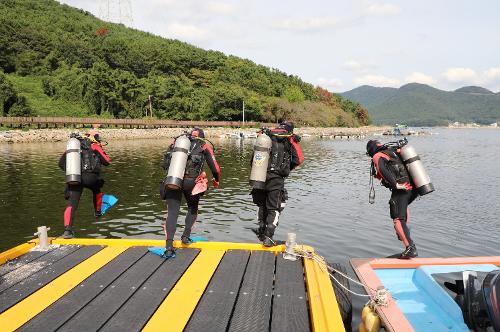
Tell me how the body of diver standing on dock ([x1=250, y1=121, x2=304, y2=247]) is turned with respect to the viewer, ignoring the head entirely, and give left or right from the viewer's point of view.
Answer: facing away from the viewer and to the right of the viewer

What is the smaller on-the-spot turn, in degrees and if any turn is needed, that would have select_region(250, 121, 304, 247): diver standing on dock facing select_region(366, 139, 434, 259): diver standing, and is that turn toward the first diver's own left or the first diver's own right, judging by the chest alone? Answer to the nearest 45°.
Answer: approximately 45° to the first diver's own right

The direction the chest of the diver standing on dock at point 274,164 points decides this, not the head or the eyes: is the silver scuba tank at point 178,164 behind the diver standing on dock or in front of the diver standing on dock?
behind

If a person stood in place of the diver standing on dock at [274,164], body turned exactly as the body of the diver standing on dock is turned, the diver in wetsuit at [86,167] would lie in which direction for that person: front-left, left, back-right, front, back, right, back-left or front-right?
back-left
